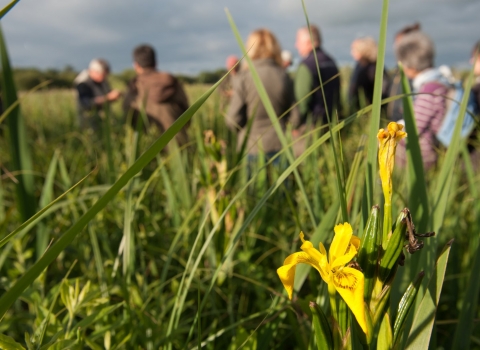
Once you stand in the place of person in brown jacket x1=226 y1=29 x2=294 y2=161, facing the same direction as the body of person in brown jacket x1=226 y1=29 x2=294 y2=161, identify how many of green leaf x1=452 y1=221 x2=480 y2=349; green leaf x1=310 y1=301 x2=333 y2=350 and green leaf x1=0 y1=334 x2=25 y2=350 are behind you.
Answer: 3

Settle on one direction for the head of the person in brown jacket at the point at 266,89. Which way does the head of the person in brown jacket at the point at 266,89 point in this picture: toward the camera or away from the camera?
away from the camera

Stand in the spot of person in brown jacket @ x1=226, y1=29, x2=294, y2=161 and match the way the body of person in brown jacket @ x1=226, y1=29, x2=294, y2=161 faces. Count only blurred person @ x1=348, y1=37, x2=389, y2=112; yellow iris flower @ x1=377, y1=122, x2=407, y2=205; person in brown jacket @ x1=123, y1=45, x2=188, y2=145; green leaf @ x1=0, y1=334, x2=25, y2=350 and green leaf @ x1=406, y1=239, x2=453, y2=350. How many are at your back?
3

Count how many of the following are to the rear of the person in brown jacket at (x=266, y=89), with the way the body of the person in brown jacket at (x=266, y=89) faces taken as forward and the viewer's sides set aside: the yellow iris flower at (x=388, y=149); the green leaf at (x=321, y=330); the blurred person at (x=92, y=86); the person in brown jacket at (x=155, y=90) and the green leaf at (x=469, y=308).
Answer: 3

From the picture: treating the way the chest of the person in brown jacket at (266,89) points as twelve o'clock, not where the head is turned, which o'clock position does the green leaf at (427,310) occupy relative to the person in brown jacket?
The green leaf is roughly at 6 o'clock from the person in brown jacket.

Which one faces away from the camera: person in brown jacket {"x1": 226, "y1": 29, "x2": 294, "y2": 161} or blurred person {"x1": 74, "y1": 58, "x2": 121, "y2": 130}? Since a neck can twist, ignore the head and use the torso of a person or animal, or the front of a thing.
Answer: the person in brown jacket

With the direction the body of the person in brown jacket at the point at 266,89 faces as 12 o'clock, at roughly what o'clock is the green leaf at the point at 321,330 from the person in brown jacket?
The green leaf is roughly at 6 o'clock from the person in brown jacket.

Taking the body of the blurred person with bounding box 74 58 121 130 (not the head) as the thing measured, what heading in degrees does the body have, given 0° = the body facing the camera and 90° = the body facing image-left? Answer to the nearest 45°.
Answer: approximately 315°

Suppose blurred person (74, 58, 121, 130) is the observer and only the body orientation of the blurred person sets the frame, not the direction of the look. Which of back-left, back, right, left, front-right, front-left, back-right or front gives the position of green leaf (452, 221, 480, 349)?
front-right

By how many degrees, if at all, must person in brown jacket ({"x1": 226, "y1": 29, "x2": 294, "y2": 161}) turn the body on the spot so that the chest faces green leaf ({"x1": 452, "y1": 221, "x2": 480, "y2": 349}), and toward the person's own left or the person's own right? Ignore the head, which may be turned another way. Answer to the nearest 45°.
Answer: approximately 180°

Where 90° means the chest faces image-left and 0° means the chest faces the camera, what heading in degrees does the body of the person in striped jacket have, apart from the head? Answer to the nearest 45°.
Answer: approximately 135°

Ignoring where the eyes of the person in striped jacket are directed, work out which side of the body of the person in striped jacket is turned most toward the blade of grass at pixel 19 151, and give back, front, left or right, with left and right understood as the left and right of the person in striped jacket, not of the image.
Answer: left

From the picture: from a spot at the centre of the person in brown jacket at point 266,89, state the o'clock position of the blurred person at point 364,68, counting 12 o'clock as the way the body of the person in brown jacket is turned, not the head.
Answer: The blurred person is roughly at 1 o'clock from the person in brown jacket.

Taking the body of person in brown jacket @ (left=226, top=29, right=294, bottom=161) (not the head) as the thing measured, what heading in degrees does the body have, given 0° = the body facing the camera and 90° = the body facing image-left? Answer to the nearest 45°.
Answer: approximately 180°

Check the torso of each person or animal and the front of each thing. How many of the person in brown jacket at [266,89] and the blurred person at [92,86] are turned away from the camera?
1

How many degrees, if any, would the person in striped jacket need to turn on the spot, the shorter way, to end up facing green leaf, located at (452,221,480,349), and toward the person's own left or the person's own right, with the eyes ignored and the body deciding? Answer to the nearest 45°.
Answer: approximately 135° to the person's own left

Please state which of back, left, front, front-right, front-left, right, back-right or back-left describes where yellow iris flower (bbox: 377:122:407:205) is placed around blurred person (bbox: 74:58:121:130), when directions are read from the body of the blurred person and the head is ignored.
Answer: front-right

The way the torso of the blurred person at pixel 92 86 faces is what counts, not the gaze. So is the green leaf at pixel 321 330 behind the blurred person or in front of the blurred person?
in front
